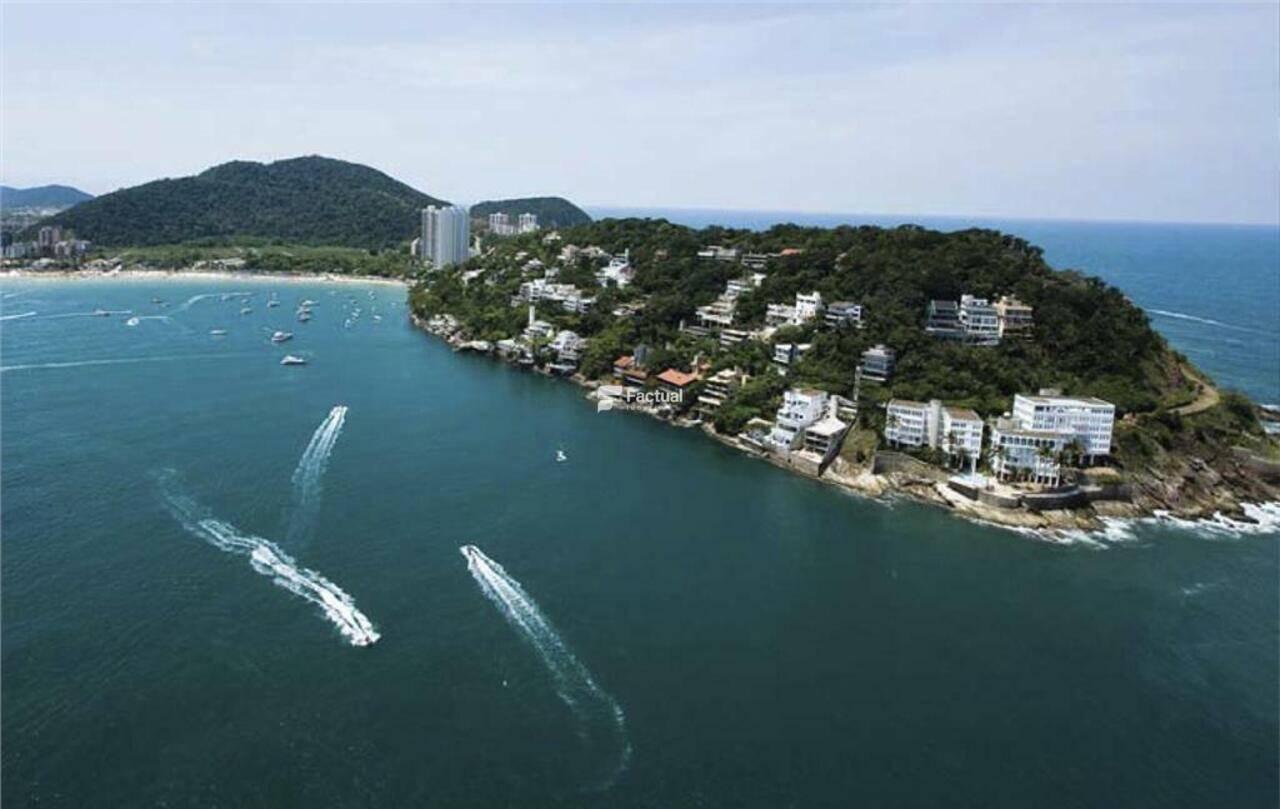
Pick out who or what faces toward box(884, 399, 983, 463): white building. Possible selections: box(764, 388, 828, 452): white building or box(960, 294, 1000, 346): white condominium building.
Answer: the white condominium building

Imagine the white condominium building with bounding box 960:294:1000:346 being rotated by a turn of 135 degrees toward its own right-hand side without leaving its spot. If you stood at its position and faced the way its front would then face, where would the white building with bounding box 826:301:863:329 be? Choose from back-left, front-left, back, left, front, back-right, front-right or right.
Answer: front-left

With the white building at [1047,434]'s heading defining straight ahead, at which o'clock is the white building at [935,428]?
the white building at [935,428] is roughly at 3 o'clock from the white building at [1047,434].

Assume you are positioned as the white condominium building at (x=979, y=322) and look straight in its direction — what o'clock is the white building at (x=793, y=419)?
The white building is roughly at 1 o'clock from the white condominium building.

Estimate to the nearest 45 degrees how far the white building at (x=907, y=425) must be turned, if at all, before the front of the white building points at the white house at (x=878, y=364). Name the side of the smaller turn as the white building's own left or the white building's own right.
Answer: approximately 180°

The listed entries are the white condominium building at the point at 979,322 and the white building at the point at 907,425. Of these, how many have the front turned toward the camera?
2

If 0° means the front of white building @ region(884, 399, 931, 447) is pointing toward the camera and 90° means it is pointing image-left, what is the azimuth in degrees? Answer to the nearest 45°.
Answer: approximately 0°

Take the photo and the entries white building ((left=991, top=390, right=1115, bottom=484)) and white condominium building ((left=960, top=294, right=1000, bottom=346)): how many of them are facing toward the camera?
2

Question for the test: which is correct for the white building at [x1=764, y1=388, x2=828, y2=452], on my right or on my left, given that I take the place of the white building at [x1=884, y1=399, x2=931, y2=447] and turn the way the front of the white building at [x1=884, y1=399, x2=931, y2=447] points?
on my right

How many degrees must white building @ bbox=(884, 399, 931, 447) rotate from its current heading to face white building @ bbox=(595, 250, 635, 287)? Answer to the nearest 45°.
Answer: approximately 135° to its right

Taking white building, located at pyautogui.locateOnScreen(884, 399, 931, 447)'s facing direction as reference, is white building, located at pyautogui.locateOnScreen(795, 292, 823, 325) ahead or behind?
behind

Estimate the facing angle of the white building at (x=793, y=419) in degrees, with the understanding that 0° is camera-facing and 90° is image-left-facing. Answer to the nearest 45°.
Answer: approximately 45°

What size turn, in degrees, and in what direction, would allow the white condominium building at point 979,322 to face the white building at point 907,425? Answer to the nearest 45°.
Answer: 0° — it already faces it

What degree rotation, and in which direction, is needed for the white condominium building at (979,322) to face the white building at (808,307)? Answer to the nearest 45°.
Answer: approximately 90° to its right

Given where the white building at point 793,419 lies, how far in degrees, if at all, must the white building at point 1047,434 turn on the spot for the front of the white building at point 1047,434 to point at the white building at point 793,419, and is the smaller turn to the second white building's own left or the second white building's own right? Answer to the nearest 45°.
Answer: approximately 90° to the second white building's own right
